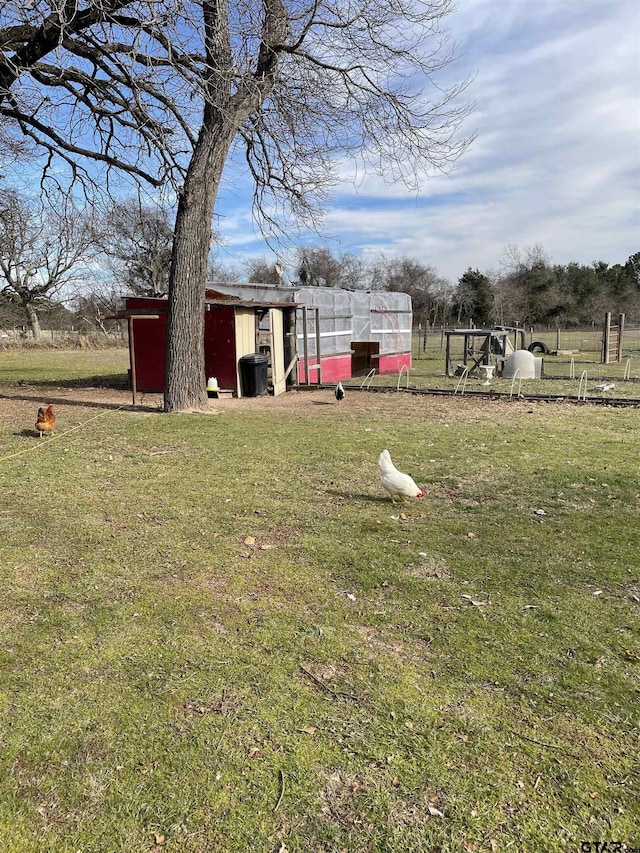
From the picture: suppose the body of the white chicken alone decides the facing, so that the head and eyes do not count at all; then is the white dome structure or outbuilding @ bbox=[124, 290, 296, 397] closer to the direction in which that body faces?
the white dome structure

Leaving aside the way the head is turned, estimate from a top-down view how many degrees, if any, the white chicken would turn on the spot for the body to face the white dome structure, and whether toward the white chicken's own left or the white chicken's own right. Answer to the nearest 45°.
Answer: approximately 90° to the white chicken's own left

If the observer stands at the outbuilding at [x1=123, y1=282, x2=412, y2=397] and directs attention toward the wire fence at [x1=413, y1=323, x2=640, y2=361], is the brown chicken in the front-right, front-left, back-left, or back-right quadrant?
back-right

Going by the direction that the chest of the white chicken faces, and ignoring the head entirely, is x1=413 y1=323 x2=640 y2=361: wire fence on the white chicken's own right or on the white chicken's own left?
on the white chicken's own left

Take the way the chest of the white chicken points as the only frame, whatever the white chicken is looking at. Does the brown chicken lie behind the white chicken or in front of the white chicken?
behind

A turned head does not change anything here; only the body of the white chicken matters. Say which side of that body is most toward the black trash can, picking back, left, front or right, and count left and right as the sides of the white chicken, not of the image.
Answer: left

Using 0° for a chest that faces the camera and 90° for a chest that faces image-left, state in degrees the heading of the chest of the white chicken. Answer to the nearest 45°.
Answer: approximately 270°
